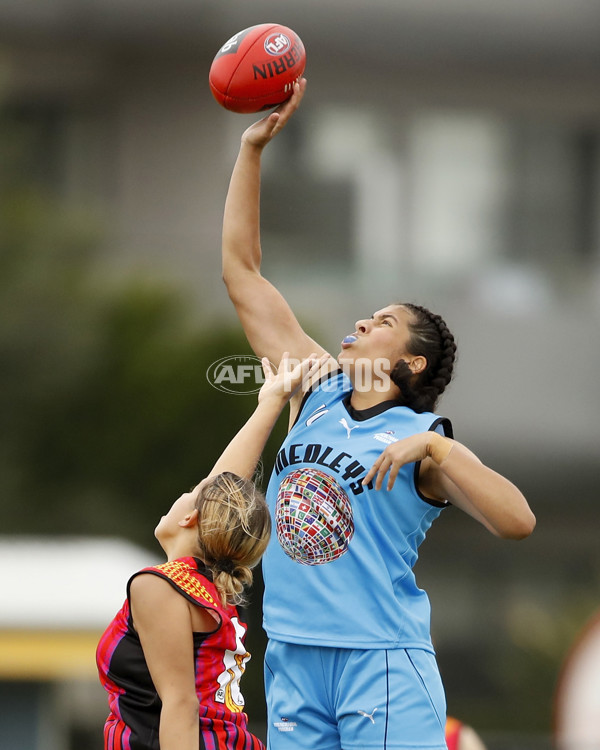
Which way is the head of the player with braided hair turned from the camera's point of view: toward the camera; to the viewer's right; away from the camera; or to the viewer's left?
to the viewer's left

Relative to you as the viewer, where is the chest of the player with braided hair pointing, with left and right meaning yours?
facing the viewer and to the left of the viewer
